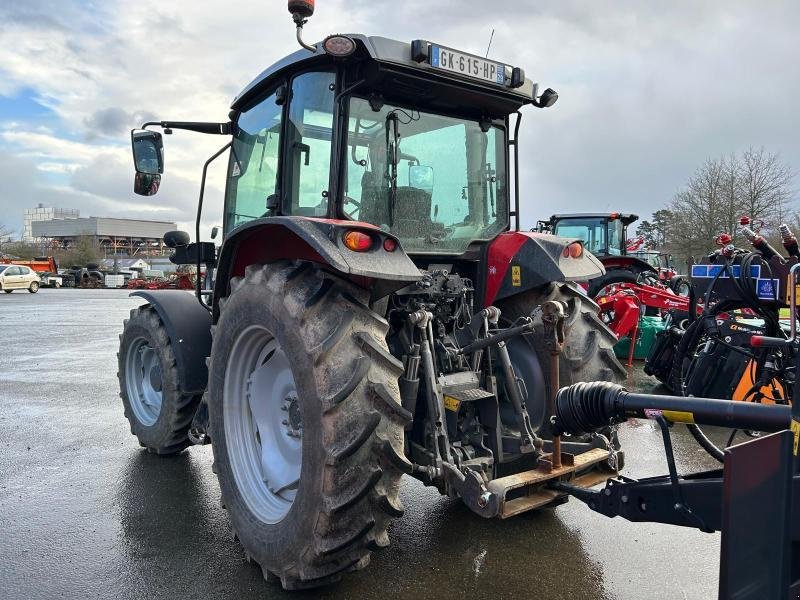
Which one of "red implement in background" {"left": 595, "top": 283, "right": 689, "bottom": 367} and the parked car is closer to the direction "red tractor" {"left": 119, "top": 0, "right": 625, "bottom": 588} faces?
the parked car

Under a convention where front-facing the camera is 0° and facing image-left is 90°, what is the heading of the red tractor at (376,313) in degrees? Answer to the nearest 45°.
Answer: approximately 135°

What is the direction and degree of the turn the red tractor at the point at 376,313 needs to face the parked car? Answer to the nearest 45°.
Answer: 0° — it already faces it

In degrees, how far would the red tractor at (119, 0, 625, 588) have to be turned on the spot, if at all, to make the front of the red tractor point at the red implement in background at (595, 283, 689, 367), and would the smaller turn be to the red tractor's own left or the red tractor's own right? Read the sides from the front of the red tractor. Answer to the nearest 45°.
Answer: approximately 90° to the red tractor's own right
